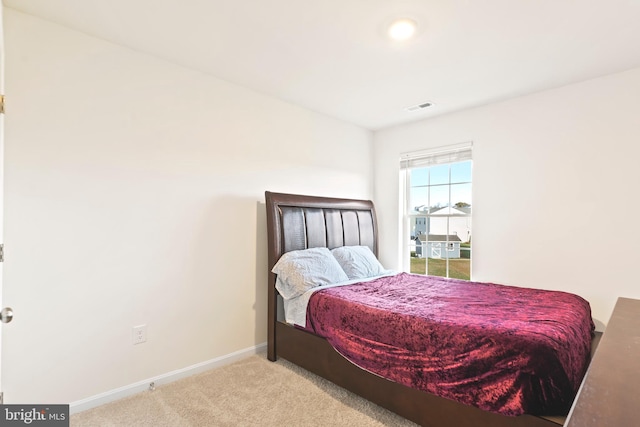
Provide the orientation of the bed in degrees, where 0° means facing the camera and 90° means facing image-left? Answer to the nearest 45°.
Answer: approximately 315°

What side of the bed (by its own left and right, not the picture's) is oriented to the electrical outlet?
right

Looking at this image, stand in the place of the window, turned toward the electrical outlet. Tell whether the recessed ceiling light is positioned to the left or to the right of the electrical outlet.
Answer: left

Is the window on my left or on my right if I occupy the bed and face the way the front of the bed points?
on my left
